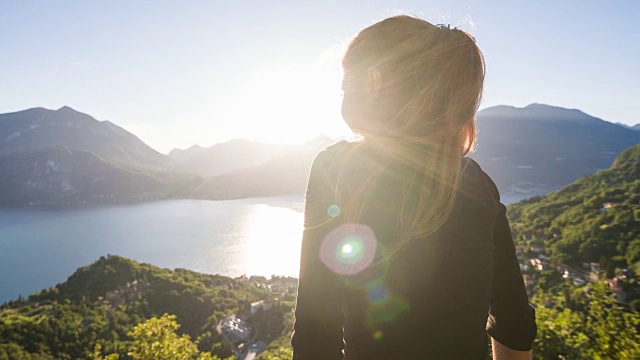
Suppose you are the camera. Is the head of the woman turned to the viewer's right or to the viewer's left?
to the viewer's left

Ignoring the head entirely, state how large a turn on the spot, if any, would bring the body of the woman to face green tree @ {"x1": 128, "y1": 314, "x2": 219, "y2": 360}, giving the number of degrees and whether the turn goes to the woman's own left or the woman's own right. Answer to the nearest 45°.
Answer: approximately 45° to the woman's own left

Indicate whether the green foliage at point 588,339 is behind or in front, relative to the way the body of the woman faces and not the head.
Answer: in front

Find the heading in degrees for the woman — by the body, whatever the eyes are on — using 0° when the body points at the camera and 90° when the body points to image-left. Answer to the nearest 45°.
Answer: approximately 180°

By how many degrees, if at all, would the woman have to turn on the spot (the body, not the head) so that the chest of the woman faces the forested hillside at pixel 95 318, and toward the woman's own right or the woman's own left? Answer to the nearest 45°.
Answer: approximately 45° to the woman's own left

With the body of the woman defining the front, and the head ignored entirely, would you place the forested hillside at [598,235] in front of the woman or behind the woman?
in front
